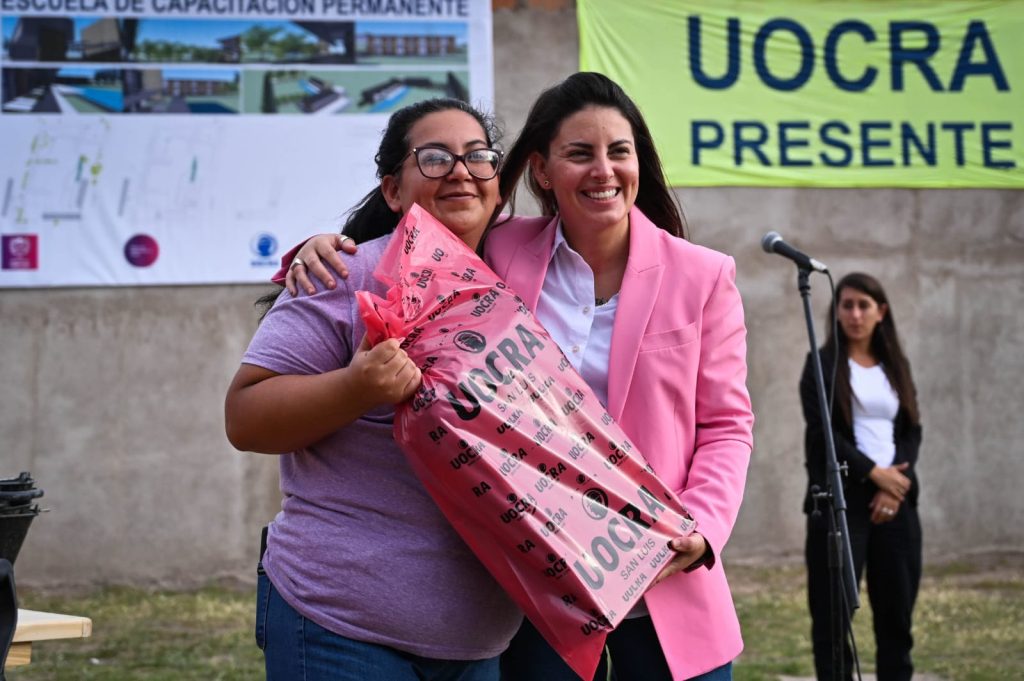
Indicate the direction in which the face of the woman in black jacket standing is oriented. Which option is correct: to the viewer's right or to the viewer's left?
to the viewer's left

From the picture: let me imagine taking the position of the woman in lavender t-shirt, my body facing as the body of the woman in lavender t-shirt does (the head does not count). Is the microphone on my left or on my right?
on my left

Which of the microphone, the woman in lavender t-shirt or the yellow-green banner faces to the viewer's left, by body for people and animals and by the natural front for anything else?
the microphone

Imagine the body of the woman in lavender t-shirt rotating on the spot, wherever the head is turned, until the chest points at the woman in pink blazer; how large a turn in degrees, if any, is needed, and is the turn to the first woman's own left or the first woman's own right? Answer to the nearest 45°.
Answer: approximately 90° to the first woman's own left

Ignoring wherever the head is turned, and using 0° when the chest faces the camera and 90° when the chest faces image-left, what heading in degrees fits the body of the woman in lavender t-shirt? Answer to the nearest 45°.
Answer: approximately 315°

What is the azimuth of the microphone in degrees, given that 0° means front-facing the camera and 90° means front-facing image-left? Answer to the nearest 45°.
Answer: approximately 90°

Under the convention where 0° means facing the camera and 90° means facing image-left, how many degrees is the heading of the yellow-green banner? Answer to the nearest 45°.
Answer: approximately 0°

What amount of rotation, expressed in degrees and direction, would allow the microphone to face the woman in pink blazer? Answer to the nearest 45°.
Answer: approximately 90° to its left

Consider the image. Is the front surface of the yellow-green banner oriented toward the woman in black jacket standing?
yes

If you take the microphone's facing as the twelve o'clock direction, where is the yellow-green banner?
The yellow-green banner is roughly at 3 o'clock from the microphone.
